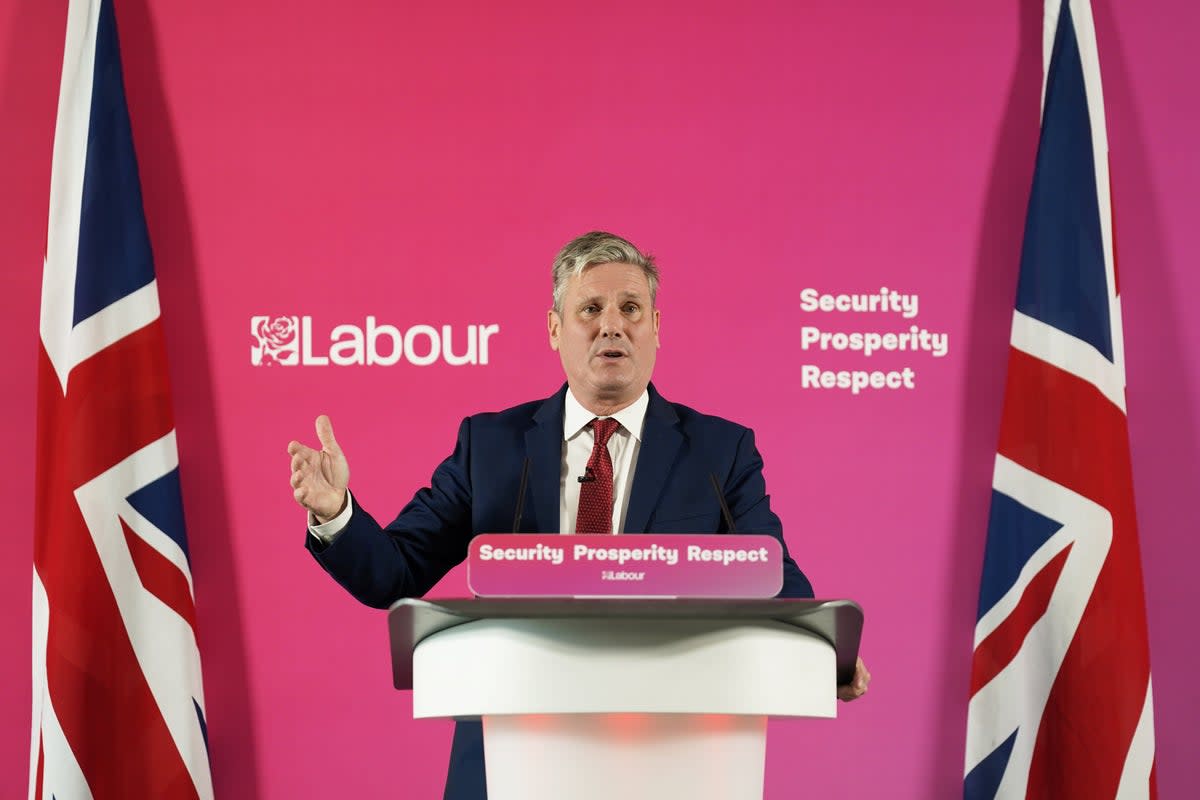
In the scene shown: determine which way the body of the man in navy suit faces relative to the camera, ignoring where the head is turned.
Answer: toward the camera

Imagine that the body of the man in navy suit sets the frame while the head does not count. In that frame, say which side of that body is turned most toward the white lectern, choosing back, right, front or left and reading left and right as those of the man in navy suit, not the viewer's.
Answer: front

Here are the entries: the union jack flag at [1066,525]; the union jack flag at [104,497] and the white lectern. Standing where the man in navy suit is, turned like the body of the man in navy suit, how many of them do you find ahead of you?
1

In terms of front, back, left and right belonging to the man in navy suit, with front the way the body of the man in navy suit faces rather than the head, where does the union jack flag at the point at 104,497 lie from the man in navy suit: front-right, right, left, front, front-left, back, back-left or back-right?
back-right

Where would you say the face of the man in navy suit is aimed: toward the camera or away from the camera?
toward the camera
